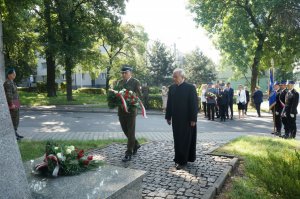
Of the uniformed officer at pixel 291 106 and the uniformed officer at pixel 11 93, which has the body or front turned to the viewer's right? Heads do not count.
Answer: the uniformed officer at pixel 11 93

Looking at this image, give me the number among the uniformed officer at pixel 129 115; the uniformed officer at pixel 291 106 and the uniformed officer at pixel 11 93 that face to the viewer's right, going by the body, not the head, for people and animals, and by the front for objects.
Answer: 1

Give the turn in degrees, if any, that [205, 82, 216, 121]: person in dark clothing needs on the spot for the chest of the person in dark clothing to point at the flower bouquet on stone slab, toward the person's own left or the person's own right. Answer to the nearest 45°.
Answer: approximately 45° to the person's own left

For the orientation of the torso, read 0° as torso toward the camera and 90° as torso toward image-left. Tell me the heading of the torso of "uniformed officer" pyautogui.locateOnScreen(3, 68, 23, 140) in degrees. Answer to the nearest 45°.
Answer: approximately 270°

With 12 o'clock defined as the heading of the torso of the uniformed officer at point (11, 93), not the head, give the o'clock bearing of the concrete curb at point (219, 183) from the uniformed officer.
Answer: The concrete curb is roughly at 2 o'clock from the uniformed officer.

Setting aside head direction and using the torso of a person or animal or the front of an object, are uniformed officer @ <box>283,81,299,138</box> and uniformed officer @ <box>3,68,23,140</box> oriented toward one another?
yes

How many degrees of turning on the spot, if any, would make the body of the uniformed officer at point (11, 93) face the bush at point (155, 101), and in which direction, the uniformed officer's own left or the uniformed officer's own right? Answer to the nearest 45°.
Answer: approximately 45° to the uniformed officer's own left

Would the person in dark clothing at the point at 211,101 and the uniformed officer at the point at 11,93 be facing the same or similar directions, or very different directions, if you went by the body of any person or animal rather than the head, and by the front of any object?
very different directions

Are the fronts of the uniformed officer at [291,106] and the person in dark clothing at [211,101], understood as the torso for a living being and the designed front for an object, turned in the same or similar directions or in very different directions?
same or similar directions

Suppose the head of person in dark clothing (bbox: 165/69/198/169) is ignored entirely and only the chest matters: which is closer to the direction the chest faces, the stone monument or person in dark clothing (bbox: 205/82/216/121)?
the stone monument

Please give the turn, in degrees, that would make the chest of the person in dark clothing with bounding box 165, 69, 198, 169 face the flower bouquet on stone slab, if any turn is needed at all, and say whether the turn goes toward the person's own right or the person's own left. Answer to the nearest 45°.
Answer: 0° — they already face it

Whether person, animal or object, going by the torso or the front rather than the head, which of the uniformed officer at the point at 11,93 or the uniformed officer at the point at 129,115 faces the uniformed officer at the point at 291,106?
the uniformed officer at the point at 11,93

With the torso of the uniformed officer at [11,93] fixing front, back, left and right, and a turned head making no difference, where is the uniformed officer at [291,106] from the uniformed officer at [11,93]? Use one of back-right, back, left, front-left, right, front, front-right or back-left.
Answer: front

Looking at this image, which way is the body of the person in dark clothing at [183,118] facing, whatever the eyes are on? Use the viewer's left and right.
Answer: facing the viewer and to the left of the viewer

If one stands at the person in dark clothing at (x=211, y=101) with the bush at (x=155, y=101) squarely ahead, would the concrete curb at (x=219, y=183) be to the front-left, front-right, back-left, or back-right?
back-left
